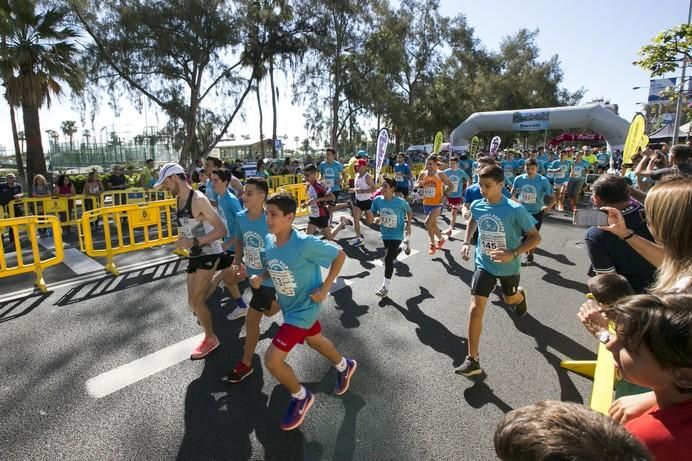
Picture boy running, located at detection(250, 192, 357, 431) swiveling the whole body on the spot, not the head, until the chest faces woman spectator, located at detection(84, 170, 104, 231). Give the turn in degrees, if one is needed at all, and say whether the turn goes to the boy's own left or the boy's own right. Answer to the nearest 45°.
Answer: approximately 90° to the boy's own right

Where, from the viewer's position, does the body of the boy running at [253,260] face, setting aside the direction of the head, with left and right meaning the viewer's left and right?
facing the viewer and to the left of the viewer

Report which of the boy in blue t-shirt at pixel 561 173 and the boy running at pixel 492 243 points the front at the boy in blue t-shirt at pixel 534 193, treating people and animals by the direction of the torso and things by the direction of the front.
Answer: the boy in blue t-shirt at pixel 561 173

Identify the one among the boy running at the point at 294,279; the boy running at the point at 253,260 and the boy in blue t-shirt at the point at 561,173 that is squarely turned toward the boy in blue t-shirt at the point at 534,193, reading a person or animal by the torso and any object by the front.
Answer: the boy in blue t-shirt at the point at 561,173

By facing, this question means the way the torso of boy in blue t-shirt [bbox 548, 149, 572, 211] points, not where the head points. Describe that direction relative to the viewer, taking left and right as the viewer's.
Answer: facing the viewer

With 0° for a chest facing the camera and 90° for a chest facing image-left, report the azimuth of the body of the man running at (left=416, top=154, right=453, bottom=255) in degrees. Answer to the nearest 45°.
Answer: approximately 45°

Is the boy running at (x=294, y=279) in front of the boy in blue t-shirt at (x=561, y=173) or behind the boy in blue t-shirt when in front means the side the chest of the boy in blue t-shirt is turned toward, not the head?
in front

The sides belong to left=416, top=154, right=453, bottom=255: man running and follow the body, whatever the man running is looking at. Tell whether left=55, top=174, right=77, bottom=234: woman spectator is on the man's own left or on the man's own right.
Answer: on the man's own right

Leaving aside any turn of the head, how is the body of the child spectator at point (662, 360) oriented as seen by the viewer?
to the viewer's left

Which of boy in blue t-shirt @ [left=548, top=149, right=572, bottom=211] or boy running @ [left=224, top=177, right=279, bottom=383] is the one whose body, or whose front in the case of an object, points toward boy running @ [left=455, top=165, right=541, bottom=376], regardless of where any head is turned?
the boy in blue t-shirt

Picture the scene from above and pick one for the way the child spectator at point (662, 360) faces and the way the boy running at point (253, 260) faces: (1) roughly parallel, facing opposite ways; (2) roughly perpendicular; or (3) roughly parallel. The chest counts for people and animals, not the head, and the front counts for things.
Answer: roughly perpendicular

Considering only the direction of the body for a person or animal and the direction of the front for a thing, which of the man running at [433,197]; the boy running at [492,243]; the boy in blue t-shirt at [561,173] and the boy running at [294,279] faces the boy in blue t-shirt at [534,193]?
the boy in blue t-shirt at [561,173]

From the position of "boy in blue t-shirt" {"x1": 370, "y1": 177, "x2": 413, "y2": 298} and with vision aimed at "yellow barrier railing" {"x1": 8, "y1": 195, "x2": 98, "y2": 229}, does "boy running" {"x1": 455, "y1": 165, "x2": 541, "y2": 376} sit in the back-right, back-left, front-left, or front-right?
back-left

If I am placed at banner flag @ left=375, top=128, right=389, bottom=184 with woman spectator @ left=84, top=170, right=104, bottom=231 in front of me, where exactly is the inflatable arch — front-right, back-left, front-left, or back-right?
back-right

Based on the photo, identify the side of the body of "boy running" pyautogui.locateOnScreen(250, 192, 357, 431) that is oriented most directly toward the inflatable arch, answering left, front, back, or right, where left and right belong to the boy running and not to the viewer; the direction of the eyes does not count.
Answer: back
